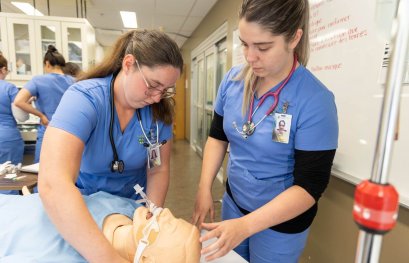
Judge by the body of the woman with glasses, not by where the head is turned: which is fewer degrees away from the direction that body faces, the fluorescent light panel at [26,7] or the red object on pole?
the red object on pole

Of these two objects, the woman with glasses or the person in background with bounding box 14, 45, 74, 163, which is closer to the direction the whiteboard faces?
the woman with glasses

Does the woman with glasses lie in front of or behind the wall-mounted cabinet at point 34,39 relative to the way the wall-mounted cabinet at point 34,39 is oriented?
in front

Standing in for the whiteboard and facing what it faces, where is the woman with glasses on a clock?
The woman with glasses is roughly at 12 o'clock from the whiteboard.

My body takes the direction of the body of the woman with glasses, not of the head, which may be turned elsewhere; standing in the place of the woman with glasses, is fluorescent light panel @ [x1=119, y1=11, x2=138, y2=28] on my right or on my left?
on my left

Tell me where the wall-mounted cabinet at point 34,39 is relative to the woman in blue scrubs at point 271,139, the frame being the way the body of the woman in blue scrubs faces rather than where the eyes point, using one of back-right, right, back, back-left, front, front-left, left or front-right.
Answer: right

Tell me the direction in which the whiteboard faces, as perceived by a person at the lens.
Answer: facing the viewer and to the left of the viewer

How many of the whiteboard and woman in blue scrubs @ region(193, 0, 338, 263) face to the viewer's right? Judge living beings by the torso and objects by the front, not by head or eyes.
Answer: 0

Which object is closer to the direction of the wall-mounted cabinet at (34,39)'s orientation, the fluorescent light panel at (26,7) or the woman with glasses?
the woman with glasses

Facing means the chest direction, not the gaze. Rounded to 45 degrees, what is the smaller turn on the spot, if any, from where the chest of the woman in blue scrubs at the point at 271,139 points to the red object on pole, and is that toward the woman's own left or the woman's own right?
approximately 45° to the woman's own left

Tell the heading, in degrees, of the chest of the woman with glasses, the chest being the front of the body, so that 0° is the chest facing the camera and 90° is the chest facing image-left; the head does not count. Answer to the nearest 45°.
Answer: approximately 315°

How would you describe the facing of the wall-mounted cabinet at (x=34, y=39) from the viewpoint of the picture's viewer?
facing the viewer and to the right of the viewer
